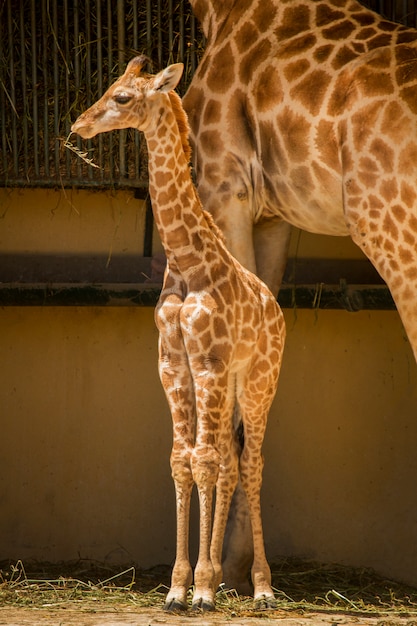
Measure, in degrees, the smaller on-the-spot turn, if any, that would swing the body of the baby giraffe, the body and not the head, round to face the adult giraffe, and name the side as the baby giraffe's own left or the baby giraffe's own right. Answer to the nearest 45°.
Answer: approximately 180°

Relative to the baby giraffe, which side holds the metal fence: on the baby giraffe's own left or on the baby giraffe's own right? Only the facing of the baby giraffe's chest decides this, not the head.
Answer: on the baby giraffe's own right

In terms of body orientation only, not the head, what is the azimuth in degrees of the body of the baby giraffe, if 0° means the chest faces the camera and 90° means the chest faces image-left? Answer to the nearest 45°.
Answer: approximately 45°

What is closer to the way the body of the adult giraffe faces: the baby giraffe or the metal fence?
the metal fence

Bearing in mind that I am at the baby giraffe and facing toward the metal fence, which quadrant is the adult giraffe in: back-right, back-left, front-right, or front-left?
front-right

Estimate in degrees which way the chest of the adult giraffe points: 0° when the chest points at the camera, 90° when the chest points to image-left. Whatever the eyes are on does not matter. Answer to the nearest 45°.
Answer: approximately 90°

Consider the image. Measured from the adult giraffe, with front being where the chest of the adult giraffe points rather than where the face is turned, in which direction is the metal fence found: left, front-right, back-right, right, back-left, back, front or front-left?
front-right

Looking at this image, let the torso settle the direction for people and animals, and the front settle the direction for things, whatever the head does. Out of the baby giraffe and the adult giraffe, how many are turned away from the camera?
0
